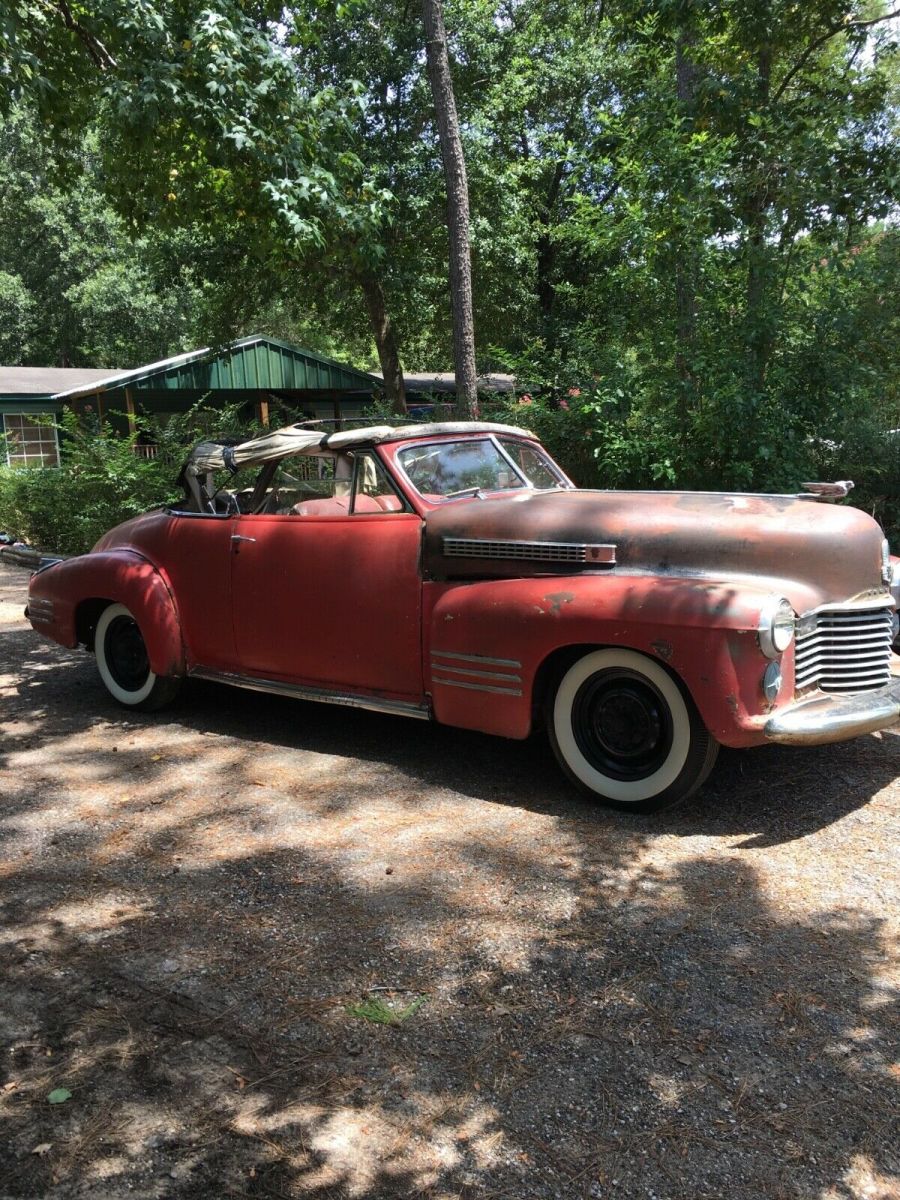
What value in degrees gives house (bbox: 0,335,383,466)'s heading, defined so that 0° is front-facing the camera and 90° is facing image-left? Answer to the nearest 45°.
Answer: approximately 0°

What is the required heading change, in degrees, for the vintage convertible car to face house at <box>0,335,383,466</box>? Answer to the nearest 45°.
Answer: approximately 135° to its left

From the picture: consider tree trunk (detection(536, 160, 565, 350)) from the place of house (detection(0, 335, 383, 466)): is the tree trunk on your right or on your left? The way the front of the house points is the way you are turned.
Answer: on your left

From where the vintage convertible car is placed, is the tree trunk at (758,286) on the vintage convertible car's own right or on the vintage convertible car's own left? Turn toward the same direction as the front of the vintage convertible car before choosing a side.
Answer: on the vintage convertible car's own left

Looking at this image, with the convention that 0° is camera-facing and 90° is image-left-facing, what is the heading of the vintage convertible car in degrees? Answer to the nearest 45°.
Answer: approximately 315°
